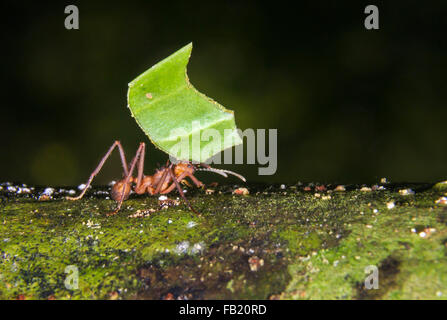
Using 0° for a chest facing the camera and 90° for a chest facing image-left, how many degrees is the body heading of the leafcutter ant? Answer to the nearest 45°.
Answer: approximately 270°
